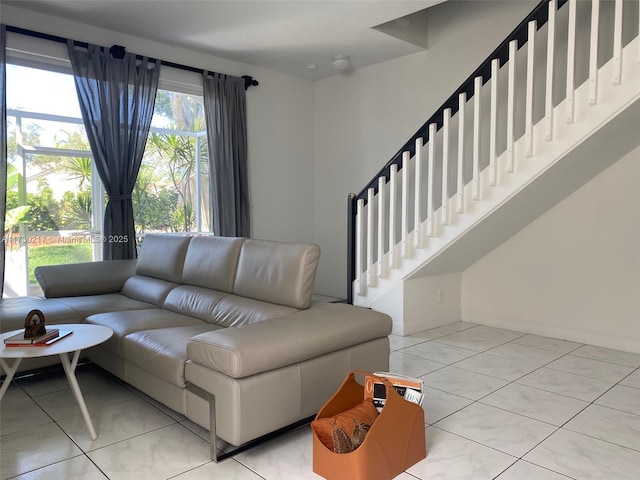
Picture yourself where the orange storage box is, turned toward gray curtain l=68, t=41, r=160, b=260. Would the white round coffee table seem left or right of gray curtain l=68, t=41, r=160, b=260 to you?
left

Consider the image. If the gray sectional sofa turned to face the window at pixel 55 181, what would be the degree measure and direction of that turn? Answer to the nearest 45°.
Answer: approximately 90° to its right

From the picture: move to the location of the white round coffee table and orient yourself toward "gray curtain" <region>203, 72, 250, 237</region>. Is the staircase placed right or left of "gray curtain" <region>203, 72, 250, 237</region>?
right

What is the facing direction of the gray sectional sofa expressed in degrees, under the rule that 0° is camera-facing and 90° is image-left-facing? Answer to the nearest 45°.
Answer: approximately 45°

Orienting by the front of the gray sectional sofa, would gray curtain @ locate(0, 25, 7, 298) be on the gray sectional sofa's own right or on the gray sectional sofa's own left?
on the gray sectional sofa's own right

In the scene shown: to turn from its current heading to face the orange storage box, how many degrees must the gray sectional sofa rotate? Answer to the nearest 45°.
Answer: approximately 90° to its left
